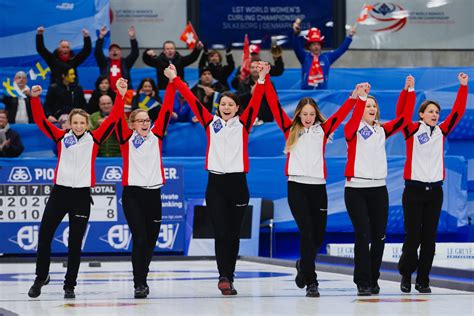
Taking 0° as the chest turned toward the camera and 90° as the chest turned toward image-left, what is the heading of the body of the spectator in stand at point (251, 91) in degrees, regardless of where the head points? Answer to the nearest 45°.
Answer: approximately 0°

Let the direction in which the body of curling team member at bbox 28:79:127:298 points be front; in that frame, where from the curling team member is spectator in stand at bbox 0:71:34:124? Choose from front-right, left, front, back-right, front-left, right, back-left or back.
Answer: back

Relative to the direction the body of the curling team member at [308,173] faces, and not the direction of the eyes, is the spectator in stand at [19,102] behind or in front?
behind

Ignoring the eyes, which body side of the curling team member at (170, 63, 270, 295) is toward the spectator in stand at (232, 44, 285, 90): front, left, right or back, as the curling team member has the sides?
back

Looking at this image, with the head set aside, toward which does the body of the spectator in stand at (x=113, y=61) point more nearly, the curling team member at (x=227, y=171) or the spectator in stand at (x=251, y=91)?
the curling team member

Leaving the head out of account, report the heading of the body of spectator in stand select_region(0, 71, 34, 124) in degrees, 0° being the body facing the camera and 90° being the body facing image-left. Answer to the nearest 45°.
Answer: approximately 0°

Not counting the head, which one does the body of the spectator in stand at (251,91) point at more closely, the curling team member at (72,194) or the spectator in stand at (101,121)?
the curling team member

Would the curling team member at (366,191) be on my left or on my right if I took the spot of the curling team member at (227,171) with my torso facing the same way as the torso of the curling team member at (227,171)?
on my left

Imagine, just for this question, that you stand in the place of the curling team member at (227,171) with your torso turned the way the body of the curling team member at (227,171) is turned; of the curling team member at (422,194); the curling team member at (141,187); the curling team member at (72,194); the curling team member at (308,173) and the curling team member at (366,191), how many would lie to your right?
2

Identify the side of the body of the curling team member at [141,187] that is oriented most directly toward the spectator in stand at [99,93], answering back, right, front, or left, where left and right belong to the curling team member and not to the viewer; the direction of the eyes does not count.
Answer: back

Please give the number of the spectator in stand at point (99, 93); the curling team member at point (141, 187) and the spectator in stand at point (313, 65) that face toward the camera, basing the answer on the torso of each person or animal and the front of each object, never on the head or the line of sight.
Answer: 3
